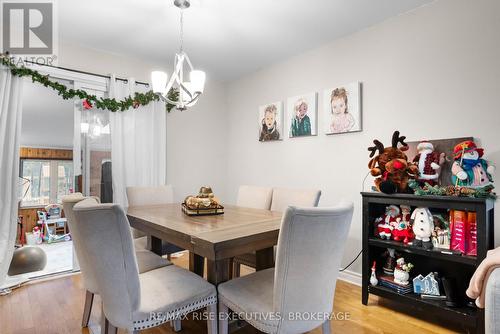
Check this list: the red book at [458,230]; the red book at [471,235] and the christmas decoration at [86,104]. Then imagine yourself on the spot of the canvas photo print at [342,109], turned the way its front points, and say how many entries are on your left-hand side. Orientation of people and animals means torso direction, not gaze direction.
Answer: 2

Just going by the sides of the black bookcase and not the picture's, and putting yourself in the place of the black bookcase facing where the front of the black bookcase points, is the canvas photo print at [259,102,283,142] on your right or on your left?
on your right

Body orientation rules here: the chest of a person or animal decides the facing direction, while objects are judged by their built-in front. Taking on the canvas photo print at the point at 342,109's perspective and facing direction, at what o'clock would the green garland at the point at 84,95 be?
The green garland is roughly at 1 o'clock from the canvas photo print.

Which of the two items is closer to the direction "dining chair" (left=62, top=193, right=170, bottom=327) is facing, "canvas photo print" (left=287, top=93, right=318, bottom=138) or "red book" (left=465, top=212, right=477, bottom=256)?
the canvas photo print

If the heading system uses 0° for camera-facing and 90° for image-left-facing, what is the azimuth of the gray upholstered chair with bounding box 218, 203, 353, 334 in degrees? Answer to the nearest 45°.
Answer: approximately 135°

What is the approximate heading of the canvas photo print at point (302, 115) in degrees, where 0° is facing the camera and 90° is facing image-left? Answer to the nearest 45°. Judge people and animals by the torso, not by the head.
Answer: approximately 45°

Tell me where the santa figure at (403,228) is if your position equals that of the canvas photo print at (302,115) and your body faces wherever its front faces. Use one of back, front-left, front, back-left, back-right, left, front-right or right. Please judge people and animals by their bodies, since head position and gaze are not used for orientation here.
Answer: left

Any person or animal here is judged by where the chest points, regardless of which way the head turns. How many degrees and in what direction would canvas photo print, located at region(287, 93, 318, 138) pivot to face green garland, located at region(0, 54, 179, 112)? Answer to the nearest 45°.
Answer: approximately 45° to its right

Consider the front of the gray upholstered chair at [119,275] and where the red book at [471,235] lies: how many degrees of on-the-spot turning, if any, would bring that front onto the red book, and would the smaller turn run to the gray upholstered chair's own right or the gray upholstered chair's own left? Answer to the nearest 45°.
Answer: approximately 45° to the gray upholstered chair's own right
